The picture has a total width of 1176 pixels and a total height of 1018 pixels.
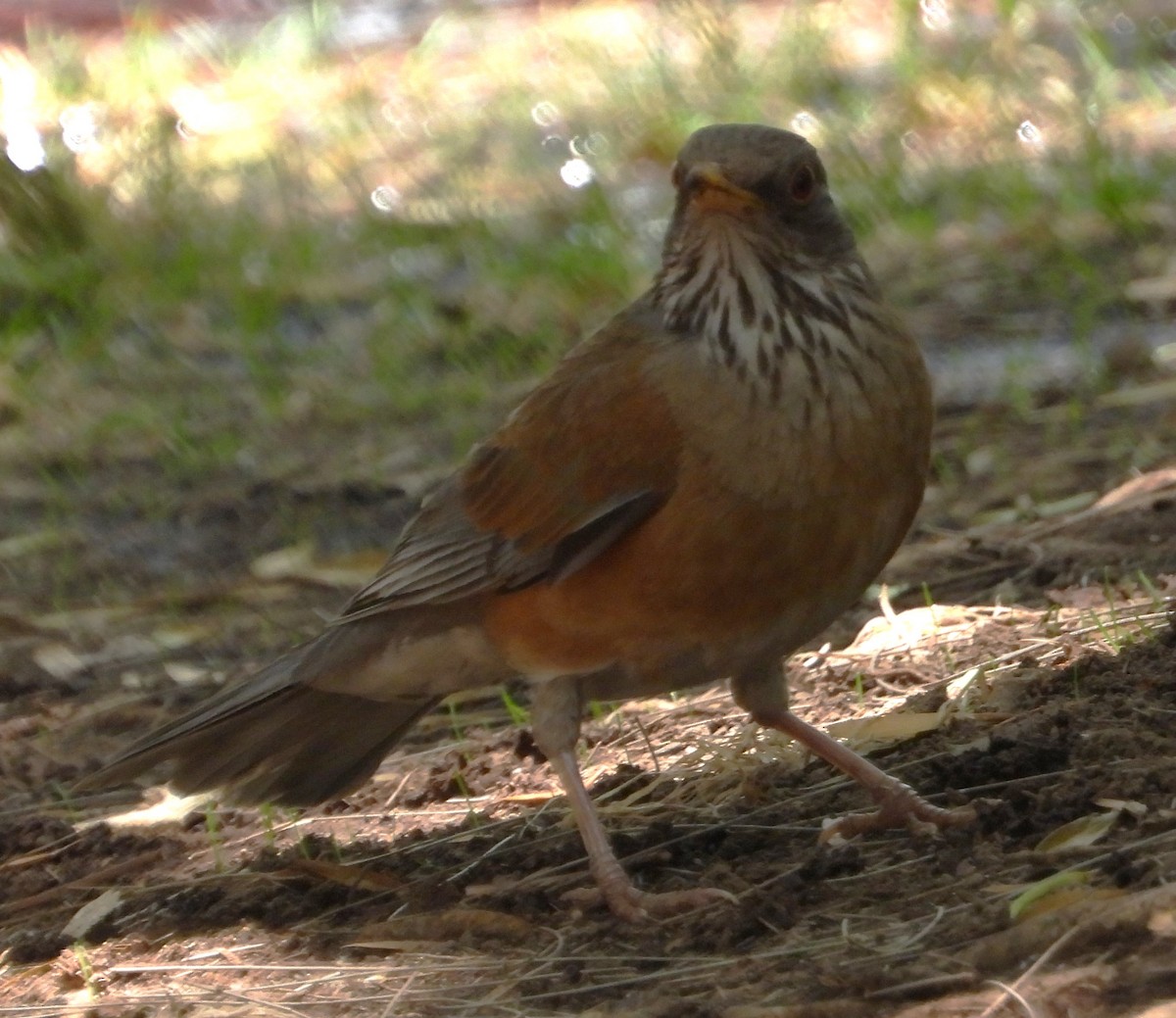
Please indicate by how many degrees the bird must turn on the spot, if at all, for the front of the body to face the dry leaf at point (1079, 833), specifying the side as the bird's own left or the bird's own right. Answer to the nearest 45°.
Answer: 0° — it already faces it

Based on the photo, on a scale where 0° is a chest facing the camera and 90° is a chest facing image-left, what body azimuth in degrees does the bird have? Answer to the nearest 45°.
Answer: approximately 315°
